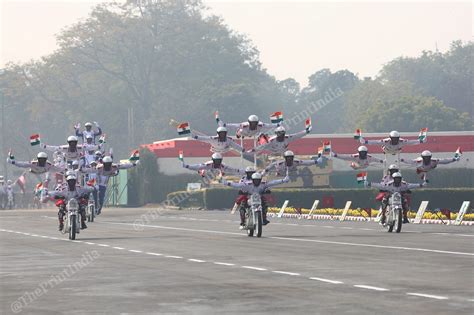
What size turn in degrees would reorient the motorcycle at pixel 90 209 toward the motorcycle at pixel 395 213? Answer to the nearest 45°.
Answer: approximately 45° to its left

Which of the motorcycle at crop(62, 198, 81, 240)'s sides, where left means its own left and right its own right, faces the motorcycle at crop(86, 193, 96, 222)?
back

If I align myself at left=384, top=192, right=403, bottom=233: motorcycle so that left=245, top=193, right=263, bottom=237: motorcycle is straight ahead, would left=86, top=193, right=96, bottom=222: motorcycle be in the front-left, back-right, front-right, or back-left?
front-right

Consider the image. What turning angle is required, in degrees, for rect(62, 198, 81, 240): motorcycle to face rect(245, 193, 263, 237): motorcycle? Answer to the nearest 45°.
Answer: approximately 90° to its left

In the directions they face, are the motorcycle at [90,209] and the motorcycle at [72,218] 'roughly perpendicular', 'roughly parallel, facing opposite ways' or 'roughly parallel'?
roughly parallel

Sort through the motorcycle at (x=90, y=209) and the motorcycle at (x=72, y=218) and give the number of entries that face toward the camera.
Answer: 2

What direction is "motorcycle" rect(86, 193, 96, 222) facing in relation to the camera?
toward the camera

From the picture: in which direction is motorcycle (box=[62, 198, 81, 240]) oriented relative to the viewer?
toward the camera

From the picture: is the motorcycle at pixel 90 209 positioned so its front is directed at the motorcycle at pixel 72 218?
yes

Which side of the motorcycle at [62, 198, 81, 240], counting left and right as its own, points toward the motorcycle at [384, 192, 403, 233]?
left
